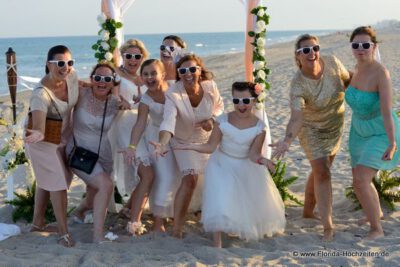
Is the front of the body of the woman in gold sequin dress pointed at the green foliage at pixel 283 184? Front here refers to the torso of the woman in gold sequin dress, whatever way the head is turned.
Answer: no

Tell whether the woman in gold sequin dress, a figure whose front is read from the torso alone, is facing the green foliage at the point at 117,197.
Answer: no

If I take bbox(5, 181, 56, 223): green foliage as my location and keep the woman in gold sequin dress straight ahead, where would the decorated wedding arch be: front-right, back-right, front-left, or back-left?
front-left

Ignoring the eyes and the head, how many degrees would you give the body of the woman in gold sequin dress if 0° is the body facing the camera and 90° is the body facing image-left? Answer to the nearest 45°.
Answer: approximately 0°

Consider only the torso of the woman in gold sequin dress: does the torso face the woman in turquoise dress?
no

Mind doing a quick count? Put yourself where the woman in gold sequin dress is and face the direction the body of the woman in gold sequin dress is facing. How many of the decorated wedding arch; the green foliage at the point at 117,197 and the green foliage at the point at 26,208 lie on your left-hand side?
0

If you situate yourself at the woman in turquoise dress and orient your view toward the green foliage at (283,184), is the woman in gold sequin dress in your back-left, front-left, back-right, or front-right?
front-left

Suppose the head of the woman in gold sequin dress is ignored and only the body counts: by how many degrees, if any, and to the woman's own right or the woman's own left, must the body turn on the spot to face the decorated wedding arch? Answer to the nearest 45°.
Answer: approximately 135° to the woman's own right

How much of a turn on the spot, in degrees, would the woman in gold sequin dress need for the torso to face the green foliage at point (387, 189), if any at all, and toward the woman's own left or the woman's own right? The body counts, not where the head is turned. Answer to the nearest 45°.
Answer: approximately 135° to the woman's own left

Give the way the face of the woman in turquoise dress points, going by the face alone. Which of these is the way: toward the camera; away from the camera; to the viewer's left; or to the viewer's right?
toward the camera
